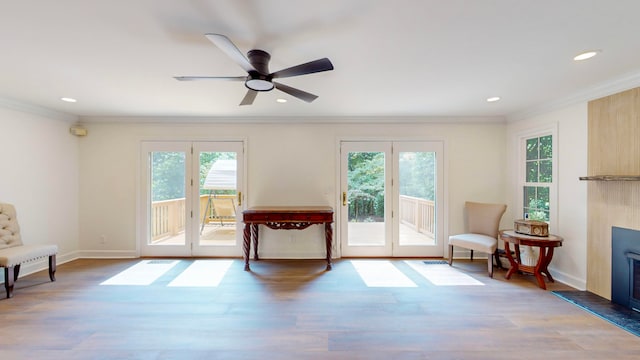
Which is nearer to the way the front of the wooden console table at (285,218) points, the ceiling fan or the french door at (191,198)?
the ceiling fan

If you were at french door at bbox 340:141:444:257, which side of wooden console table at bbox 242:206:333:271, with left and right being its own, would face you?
left

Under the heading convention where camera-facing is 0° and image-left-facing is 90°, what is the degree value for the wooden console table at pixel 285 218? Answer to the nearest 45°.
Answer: approximately 0°

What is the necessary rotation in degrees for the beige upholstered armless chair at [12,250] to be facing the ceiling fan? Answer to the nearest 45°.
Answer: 0° — it already faces it

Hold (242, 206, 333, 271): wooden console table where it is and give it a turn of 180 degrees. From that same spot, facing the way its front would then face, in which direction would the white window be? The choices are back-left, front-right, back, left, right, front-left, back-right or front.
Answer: right

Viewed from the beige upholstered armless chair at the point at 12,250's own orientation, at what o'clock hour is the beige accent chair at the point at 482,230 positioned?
The beige accent chair is roughly at 12 o'clock from the beige upholstered armless chair.

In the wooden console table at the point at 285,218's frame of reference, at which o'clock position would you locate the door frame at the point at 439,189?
The door frame is roughly at 9 o'clock from the wooden console table.

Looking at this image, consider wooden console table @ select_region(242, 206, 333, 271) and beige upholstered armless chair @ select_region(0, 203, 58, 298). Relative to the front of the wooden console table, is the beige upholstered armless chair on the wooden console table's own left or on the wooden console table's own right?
on the wooden console table's own right

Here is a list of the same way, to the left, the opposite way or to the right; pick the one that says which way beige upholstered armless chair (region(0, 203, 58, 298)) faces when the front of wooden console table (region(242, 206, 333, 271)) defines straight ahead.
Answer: to the left

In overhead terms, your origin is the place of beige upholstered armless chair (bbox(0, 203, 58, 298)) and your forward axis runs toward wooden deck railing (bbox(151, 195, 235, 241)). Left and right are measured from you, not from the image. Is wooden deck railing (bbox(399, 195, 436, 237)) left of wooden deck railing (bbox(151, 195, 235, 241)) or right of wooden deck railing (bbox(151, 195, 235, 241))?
right

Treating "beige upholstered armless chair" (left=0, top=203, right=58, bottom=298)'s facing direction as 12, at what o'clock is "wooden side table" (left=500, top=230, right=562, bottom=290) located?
The wooden side table is roughly at 12 o'clock from the beige upholstered armless chair.
